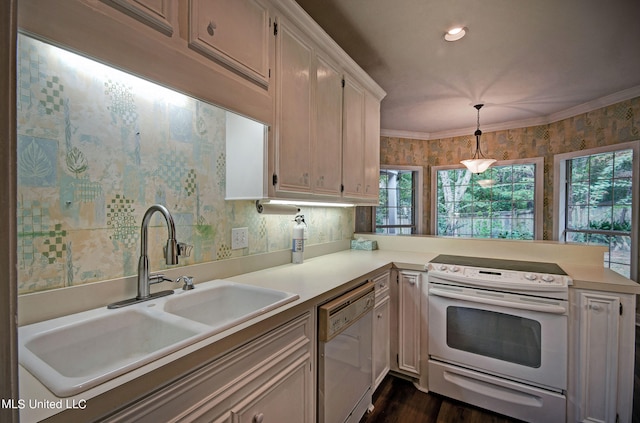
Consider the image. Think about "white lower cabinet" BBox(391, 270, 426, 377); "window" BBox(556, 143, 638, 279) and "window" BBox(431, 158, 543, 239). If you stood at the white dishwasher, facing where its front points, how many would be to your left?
3

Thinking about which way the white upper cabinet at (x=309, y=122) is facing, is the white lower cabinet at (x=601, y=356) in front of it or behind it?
in front

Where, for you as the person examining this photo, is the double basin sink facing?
facing the viewer and to the right of the viewer

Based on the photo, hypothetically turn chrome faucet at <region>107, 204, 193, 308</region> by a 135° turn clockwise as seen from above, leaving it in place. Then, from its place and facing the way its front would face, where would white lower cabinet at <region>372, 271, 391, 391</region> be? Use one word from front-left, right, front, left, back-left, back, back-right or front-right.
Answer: back

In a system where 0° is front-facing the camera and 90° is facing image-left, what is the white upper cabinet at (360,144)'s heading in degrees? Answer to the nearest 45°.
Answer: approximately 315°

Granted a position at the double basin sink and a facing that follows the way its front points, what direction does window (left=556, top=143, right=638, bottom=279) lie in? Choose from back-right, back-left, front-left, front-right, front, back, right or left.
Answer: front-left

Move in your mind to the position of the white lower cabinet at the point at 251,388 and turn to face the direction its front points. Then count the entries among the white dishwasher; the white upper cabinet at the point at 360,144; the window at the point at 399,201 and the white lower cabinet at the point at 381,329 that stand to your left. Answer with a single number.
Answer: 4

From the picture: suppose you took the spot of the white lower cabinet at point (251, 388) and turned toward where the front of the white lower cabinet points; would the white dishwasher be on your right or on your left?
on your left

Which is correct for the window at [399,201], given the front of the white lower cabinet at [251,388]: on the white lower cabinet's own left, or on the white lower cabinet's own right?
on the white lower cabinet's own left

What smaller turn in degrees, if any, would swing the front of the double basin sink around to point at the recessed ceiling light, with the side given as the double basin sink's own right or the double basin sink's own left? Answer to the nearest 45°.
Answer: approximately 45° to the double basin sink's own left

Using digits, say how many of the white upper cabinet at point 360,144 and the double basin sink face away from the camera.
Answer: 0

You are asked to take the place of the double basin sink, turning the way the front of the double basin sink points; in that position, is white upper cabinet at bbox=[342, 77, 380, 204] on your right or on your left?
on your left

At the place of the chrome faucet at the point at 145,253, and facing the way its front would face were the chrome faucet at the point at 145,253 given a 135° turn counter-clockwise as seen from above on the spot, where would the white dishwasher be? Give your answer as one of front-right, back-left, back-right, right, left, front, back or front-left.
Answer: right

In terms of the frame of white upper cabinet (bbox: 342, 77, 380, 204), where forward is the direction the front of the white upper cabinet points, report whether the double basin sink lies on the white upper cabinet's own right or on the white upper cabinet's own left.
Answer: on the white upper cabinet's own right
